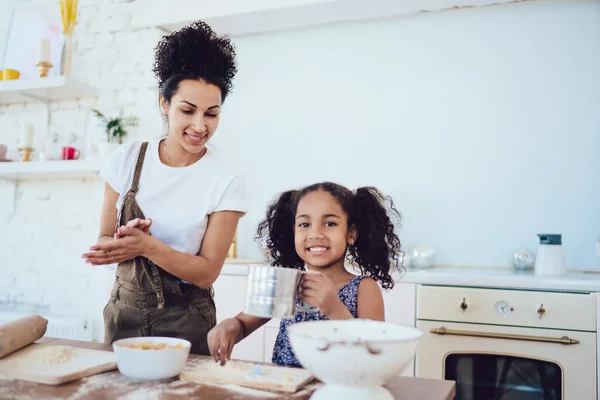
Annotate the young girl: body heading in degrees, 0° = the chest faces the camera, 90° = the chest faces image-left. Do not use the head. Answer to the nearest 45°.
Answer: approximately 45°

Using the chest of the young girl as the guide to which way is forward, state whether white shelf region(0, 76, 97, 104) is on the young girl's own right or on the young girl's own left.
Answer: on the young girl's own right

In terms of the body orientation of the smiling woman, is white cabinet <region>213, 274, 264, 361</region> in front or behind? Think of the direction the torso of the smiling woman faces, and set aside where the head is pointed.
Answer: behind

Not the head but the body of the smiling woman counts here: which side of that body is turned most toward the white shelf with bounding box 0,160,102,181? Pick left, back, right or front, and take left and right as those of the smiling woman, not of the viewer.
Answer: back

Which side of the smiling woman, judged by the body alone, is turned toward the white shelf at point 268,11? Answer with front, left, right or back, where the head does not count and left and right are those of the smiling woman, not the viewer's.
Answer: back

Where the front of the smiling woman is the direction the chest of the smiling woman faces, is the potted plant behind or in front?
behind

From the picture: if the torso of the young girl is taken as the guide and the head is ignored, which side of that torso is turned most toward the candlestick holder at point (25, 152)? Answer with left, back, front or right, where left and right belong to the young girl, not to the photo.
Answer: right
